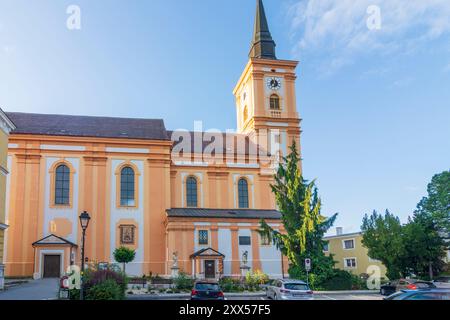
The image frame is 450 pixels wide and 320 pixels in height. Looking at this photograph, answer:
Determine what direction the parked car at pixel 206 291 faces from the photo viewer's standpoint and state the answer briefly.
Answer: facing away from the viewer

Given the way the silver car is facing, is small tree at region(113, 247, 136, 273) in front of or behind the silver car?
in front

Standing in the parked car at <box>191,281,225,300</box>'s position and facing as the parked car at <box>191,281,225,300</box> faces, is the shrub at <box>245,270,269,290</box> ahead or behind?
ahead

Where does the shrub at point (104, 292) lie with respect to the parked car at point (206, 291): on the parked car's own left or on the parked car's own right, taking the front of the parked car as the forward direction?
on the parked car's own left

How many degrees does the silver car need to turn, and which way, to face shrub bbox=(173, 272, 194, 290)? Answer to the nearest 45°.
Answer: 0° — it already faces it

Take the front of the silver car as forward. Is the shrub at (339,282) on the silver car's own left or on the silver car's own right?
on the silver car's own right

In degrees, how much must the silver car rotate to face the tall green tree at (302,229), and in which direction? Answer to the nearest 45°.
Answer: approximately 45° to its right

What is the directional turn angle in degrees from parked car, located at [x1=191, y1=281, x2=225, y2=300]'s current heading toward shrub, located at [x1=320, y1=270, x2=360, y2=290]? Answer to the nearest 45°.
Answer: approximately 45° to its right

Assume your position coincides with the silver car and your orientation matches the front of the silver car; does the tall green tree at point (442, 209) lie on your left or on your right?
on your right

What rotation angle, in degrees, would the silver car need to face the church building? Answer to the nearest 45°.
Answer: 0° — it already faces it

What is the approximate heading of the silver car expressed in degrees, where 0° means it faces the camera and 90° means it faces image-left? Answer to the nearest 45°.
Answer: approximately 135°

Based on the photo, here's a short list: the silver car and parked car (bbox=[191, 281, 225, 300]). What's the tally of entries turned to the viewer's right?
0
